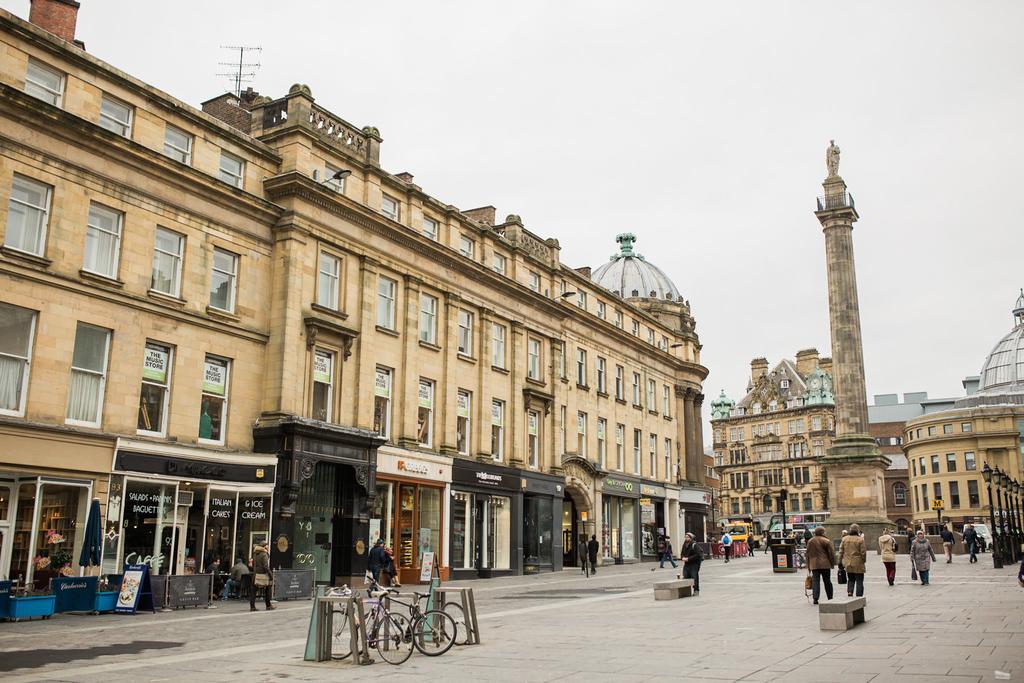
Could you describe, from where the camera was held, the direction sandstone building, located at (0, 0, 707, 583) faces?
facing the viewer and to the right of the viewer

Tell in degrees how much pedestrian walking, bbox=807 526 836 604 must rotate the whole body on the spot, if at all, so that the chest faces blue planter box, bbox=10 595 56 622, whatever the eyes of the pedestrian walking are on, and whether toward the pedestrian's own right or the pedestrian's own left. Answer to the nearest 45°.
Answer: approximately 90° to the pedestrian's own left

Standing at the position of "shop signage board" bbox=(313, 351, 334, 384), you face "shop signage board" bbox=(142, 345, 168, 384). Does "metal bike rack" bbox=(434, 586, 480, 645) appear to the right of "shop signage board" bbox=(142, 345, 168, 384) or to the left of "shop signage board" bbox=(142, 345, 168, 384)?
left

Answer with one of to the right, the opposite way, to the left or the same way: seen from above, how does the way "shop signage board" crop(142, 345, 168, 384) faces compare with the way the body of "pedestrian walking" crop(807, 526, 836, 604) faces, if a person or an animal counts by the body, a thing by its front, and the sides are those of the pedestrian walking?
to the right

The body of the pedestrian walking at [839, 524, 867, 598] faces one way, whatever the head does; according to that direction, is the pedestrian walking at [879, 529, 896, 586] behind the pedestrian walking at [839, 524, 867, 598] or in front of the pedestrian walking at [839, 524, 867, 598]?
in front

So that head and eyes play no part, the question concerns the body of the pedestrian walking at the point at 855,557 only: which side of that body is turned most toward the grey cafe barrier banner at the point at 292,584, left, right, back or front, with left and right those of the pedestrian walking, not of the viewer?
left

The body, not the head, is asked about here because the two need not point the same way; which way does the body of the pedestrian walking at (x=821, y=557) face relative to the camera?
away from the camera

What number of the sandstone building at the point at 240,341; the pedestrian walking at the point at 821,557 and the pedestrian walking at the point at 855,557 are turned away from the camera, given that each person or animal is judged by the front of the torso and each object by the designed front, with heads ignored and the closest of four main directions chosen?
2

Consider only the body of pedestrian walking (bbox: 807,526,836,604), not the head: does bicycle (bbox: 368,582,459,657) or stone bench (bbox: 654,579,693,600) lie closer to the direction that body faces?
the stone bench

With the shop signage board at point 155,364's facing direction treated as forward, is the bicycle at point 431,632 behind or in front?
in front

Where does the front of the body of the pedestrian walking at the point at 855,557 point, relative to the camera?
away from the camera

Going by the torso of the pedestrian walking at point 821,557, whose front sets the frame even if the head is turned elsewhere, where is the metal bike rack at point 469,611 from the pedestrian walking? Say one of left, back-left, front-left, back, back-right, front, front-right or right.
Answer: back-left
